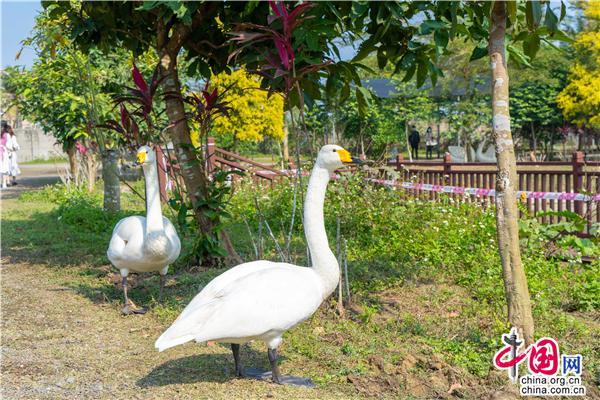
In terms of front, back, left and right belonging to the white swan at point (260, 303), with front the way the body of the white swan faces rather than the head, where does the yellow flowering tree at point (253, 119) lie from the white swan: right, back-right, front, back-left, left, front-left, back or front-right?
left

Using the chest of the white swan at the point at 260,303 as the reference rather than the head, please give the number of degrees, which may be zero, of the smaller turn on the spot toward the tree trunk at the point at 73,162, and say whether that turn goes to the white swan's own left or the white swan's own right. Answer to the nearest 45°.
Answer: approximately 90° to the white swan's own left

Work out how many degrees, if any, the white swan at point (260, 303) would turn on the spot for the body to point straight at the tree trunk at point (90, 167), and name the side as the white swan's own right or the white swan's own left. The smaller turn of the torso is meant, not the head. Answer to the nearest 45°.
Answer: approximately 90° to the white swan's own left

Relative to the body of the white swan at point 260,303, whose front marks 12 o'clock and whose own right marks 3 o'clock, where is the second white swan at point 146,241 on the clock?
The second white swan is roughly at 8 o'clock from the white swan.

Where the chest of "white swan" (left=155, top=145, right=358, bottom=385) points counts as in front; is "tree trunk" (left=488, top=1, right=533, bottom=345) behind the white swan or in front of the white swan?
in front

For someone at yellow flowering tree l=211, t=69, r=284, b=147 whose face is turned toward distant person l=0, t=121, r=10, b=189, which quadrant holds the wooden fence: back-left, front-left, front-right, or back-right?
back-left

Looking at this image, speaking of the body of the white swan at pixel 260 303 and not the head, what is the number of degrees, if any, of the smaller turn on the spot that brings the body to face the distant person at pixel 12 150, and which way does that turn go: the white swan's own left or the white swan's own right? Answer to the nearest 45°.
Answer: approximately 135° to the white swan's own left

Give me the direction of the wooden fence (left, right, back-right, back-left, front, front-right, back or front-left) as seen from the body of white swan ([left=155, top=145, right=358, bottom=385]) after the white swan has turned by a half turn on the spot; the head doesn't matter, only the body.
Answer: back-right

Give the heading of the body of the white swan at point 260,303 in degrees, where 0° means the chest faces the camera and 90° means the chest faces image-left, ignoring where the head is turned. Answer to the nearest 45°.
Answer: approximately 270°
